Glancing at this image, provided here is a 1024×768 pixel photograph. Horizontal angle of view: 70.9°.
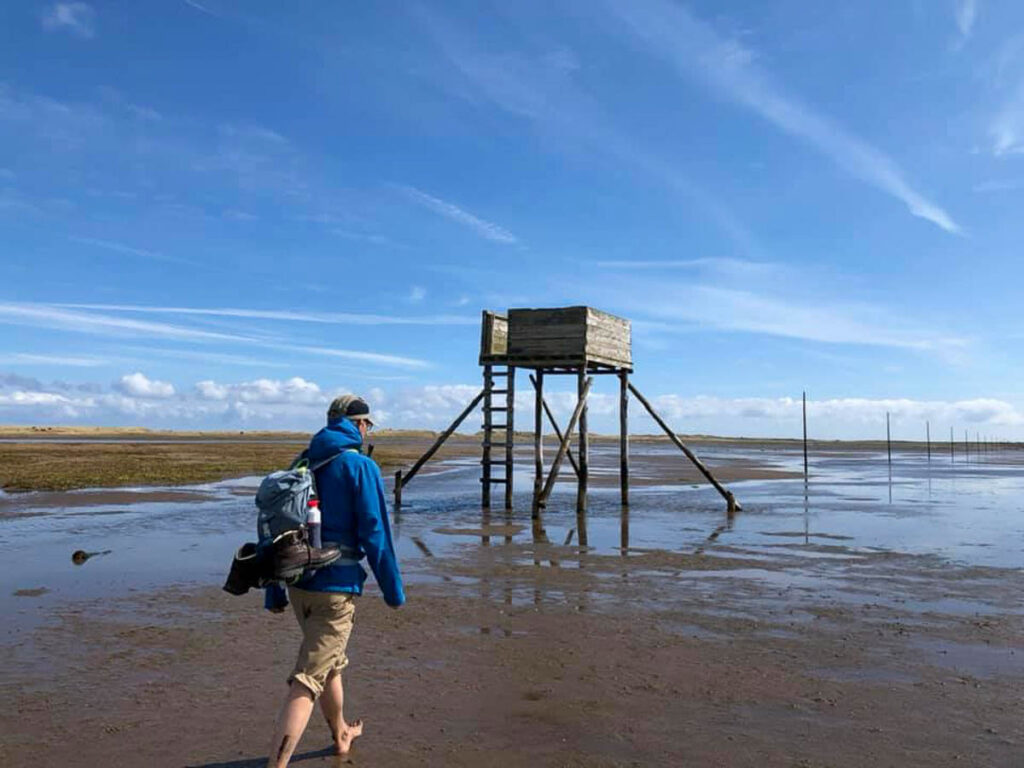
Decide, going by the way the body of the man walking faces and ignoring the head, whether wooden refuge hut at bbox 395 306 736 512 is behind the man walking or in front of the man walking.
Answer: in front

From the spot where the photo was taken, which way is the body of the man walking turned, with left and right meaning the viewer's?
facing away from the viewer and to the right of the viewer
